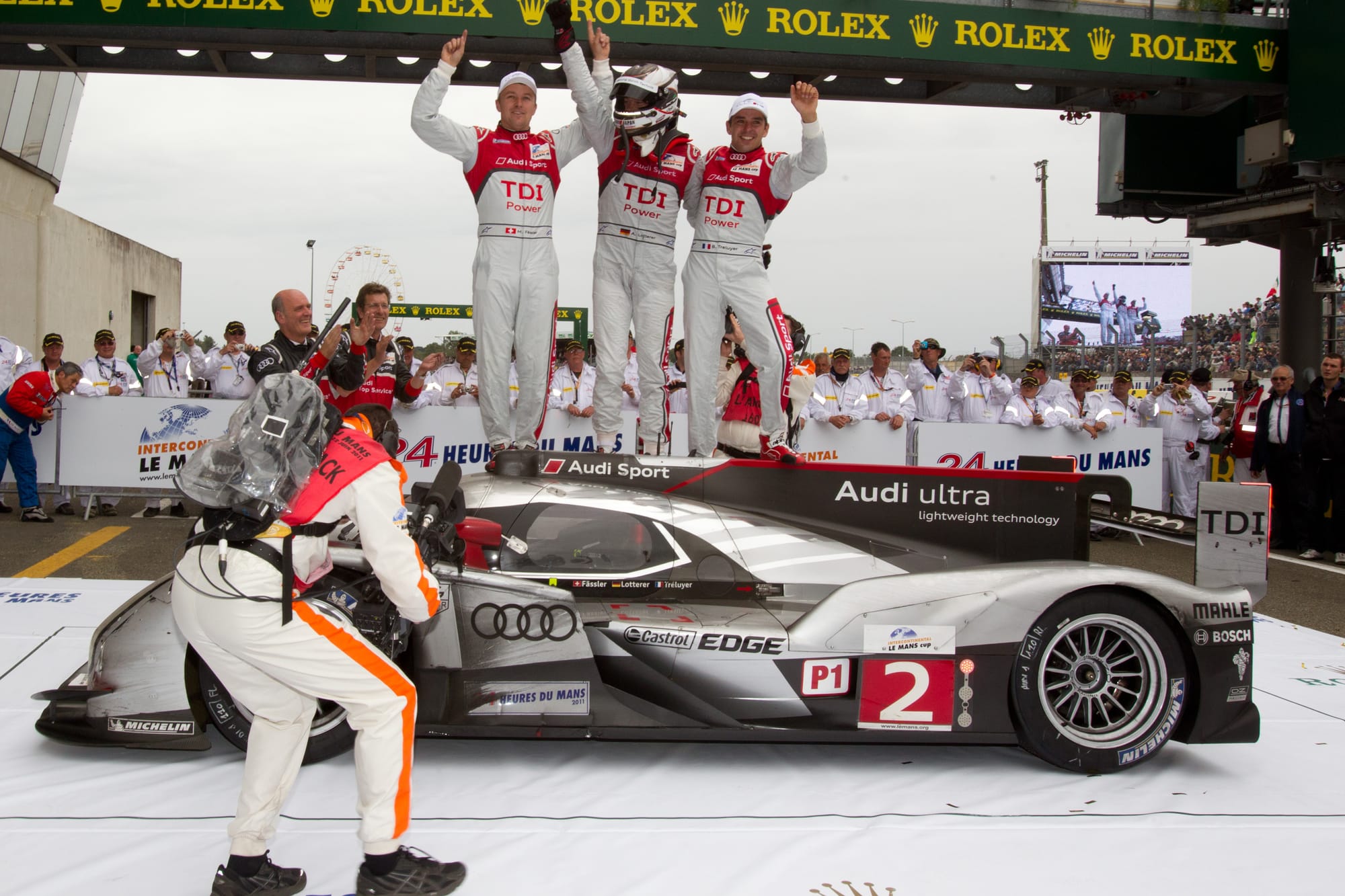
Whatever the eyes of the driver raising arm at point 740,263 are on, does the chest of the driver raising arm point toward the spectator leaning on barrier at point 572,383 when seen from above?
no

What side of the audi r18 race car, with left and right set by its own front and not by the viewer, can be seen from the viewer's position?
left

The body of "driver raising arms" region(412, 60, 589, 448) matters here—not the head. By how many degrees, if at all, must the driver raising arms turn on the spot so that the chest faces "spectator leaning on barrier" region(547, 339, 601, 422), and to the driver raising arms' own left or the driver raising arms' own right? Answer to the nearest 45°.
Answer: approximately 180°

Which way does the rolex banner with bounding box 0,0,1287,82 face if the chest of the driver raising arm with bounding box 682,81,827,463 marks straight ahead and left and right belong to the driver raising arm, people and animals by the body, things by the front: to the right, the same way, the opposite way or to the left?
the same way

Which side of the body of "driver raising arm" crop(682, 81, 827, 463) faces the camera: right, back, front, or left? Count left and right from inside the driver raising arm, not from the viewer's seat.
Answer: front

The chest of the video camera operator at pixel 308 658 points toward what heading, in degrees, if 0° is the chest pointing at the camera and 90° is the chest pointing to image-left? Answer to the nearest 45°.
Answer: approximately 225°

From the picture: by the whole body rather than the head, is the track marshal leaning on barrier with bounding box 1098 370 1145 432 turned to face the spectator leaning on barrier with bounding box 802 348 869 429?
no

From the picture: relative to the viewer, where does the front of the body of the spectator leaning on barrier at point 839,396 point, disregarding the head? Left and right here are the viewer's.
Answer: facing the viewer

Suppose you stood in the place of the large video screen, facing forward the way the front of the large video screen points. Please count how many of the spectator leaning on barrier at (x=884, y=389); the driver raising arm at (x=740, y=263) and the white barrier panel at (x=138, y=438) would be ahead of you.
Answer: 3

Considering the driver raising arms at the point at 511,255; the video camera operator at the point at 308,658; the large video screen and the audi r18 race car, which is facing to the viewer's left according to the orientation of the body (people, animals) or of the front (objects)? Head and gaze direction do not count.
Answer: the audi r18 race car

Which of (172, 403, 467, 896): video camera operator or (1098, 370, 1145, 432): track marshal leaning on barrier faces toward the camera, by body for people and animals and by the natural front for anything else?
the track marshal leaning on barrier

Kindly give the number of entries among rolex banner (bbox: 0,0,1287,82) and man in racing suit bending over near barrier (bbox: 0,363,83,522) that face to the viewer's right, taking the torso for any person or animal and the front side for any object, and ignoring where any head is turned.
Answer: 1

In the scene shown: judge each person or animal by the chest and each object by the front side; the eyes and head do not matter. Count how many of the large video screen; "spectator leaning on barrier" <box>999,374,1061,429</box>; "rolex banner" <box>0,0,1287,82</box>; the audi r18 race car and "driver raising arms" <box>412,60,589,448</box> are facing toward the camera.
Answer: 4

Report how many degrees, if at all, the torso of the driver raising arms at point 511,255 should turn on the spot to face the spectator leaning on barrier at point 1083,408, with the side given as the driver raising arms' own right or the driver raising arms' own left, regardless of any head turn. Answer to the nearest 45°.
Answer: approximately 135° to the driver raising arms' own left

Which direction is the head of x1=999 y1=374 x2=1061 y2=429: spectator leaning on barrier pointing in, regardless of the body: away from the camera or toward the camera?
toward the camera

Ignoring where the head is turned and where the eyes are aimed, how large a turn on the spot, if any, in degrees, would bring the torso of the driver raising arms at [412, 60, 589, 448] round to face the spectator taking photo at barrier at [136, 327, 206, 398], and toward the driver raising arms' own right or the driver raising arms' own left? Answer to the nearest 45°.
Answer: approximately 135° to the driver raising arms' own right

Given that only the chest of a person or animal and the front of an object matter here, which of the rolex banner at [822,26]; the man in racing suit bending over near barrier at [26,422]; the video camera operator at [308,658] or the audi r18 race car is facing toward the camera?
the rolex banner

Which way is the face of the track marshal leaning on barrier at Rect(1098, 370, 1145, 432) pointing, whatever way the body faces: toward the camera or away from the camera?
toward the camera

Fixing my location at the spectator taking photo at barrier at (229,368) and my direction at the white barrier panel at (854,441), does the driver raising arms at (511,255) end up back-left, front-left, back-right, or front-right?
front-right
